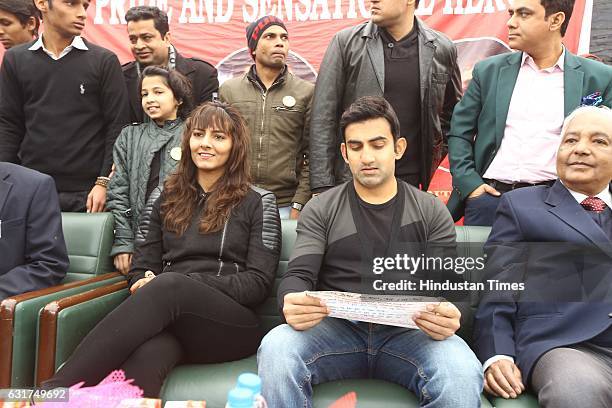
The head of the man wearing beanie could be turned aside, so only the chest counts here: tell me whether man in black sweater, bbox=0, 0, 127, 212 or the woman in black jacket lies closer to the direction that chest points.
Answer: the woman in black jacket

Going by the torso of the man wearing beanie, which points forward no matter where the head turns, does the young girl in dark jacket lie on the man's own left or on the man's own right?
on the man's own right

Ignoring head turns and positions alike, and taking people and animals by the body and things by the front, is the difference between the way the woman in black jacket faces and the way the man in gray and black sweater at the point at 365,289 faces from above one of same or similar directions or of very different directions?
same or similar directions

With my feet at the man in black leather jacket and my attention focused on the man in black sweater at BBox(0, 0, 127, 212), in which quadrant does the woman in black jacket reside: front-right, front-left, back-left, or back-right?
front-left

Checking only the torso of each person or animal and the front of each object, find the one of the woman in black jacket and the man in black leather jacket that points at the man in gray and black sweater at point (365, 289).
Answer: the man in black leather jacket

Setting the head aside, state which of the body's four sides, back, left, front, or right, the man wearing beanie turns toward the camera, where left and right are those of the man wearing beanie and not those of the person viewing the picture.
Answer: front

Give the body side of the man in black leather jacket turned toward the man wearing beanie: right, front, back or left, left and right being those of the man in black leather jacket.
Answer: right

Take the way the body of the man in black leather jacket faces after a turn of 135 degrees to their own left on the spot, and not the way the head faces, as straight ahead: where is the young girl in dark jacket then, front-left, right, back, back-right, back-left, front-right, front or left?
back-left

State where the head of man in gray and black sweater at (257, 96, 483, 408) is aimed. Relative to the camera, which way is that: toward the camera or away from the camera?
toward the camera

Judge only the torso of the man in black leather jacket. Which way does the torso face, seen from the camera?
toward the camera

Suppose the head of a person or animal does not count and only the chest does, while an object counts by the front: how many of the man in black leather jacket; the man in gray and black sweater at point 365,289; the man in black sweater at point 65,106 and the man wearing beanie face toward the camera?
4

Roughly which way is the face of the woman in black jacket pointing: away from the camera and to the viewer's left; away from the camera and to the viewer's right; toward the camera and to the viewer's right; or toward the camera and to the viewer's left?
toward the camera and to the viewer's right

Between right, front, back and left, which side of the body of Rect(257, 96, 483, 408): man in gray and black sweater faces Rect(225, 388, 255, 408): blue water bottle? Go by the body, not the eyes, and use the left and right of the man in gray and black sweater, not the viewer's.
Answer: front

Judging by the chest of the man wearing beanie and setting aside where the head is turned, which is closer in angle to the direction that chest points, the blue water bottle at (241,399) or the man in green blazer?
the blue water bottle

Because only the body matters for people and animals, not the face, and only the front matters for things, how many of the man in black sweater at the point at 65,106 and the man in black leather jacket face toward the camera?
2

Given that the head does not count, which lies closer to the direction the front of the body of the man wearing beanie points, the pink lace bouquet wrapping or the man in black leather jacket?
the pink lace bouquet wrapping
